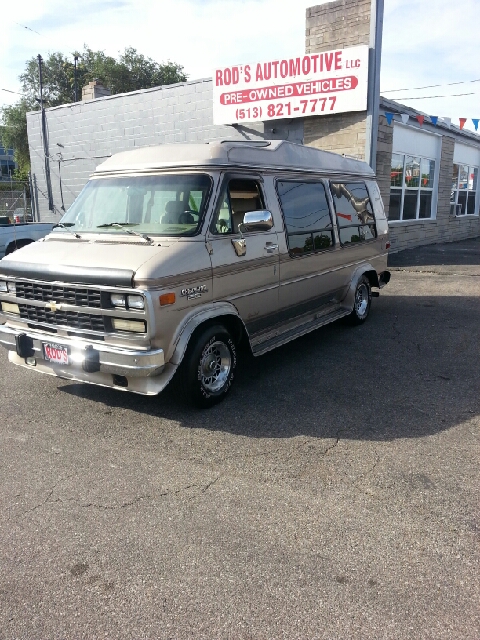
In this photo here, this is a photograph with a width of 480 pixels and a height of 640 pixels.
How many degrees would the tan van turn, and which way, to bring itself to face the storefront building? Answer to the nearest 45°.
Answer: approximately 135° to its right

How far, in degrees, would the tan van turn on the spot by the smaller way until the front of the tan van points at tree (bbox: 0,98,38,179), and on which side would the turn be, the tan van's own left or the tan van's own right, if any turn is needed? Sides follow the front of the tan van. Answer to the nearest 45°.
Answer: approximately 135° to the tan van's own right

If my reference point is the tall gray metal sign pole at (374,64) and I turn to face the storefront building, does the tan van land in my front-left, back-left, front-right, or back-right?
back-left

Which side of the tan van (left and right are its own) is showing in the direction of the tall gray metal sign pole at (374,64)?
back

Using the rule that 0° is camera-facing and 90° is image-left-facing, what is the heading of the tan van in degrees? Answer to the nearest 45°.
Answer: approximately 45°

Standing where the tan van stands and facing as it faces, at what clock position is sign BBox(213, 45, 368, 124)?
The sign is roughly at 5 o'clock from the tan van.

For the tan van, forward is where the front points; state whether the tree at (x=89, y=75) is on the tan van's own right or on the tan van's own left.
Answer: on the tan van's own right
